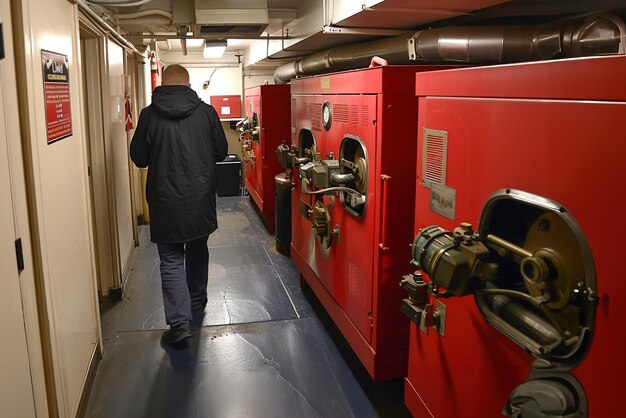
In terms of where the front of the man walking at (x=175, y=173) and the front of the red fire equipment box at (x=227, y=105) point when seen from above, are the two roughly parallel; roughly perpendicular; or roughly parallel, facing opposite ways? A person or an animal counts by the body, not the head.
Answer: roughly parallel, facing opposite ways

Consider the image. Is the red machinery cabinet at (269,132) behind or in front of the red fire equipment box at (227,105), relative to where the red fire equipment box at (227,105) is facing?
in front

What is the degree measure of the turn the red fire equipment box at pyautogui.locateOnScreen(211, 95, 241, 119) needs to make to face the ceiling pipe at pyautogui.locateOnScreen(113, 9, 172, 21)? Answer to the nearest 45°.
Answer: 0° — it already faces it

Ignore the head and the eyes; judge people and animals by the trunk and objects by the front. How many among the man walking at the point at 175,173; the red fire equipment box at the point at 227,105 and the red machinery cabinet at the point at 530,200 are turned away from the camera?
1

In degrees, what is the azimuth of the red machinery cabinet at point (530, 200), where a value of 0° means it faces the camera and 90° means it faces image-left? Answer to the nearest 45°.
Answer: approximately 45°

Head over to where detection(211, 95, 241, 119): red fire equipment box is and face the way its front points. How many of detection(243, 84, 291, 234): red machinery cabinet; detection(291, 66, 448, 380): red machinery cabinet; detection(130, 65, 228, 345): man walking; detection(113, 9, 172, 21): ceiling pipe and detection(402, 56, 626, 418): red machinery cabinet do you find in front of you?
5

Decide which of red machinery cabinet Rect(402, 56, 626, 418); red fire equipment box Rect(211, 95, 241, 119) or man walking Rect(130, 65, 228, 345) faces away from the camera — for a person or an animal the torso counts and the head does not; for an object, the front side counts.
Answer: the man walking

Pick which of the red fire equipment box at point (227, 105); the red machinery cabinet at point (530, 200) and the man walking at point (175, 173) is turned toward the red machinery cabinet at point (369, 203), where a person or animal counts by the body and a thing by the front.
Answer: the red fire equipment box

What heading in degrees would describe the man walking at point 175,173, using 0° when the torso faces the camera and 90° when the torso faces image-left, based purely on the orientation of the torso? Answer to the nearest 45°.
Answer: approximately 180°

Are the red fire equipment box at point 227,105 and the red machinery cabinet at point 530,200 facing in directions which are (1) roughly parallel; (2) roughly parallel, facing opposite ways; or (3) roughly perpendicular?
roughly perpendicular

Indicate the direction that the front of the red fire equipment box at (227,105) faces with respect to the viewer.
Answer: facing the viewer

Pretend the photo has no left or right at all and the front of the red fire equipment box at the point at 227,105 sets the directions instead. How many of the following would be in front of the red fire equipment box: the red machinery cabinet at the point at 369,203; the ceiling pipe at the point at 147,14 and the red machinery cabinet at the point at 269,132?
3

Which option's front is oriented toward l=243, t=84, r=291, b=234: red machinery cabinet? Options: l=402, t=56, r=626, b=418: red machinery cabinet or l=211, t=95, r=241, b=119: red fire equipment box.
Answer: the red fire equipment box
